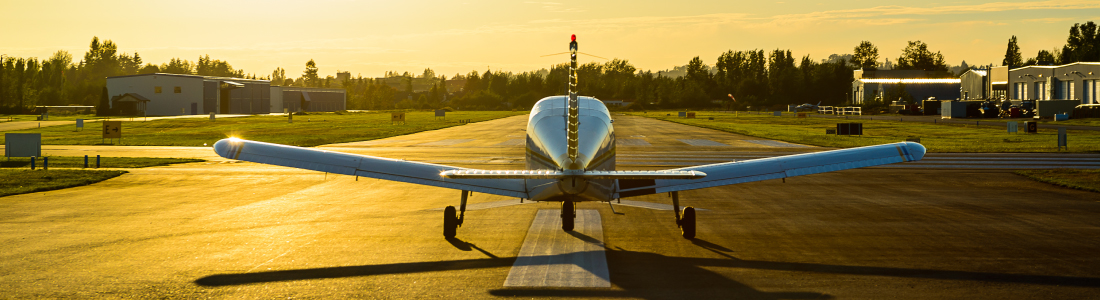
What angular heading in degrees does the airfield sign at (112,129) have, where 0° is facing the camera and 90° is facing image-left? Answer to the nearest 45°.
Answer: approximately 0°

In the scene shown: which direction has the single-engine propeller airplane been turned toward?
away from the camera

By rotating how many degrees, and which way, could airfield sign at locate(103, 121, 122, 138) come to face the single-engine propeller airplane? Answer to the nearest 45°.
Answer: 0° — it already faces it

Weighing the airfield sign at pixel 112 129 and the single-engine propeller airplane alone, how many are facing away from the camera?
1
